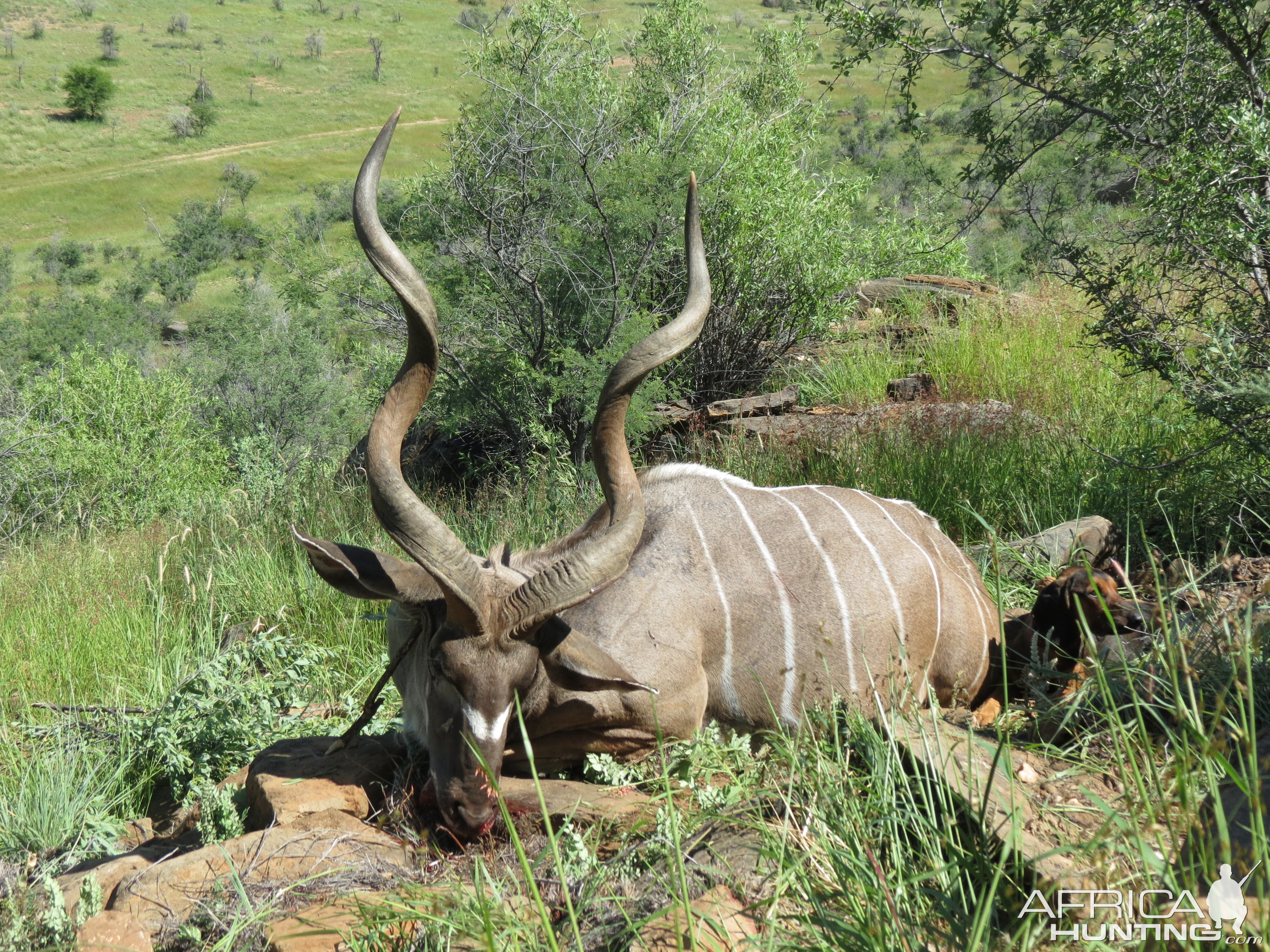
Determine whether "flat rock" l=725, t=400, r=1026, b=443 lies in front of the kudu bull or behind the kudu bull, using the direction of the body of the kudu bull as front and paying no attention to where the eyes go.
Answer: behind

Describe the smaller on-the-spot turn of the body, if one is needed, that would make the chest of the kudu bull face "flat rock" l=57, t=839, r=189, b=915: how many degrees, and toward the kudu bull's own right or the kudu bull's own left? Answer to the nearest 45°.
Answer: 0° — it already faces it

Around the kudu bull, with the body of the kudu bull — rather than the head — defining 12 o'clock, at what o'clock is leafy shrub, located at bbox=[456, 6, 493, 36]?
The leafy shrub is roughly at 4 o'clock from the kudu bull.

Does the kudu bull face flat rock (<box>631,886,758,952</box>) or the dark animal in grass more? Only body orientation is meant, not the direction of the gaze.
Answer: the flat rock

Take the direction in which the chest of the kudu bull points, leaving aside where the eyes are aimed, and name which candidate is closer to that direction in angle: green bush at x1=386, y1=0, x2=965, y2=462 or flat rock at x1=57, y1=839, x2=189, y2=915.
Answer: the flat rock

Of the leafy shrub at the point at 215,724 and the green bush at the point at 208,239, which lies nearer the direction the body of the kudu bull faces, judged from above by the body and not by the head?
the leafy shrub

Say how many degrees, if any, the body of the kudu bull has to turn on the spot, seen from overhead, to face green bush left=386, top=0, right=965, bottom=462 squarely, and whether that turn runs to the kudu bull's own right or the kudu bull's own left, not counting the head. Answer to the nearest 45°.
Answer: approximately 135° to the kudu bull's own right

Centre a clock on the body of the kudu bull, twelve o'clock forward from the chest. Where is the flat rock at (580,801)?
The flat rock is roughly at 11 o'clock from the kudu bull.

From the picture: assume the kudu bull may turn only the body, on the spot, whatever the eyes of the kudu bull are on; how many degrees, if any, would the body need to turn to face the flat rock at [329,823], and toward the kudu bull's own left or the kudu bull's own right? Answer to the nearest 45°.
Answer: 0° — it already faces it

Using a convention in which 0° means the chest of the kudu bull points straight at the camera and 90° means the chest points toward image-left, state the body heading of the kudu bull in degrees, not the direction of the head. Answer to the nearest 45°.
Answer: approximately 45°
